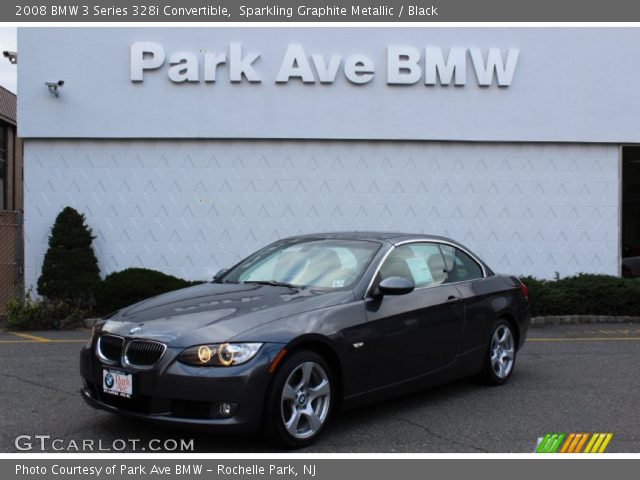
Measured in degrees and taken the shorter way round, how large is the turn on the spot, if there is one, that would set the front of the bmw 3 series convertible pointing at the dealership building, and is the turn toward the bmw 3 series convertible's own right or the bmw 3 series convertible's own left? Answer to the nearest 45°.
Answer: approximately 135° to the bmw 3 series convertible's own right

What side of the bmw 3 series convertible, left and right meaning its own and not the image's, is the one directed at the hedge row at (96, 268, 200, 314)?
right

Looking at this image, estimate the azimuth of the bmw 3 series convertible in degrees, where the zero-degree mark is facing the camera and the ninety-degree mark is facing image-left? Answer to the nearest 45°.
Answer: approximately 45°

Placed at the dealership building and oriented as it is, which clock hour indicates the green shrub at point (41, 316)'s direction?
The green shrub is roughly at 2 o'clock from the dealership building.

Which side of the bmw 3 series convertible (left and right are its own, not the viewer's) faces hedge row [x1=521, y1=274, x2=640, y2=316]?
back

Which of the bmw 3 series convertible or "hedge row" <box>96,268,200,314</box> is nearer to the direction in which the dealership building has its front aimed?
the bmw 3 series convertible

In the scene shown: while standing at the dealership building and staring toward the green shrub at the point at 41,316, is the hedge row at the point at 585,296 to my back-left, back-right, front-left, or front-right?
back-left
